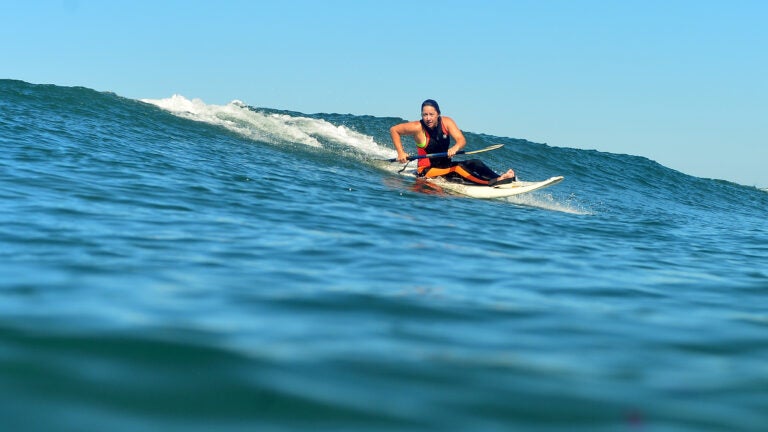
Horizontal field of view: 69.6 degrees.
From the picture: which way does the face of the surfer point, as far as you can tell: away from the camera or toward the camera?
toward the camera

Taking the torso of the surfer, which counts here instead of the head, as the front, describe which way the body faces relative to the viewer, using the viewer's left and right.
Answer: facing the viewer and to the right of the viewer
